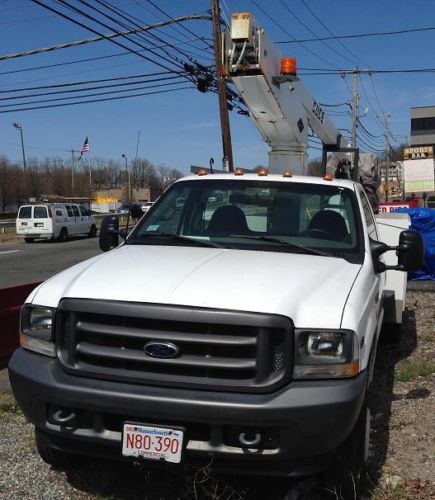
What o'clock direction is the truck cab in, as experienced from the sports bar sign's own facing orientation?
The truck cab is roughly at 12 o'clock from the sports bar sign.

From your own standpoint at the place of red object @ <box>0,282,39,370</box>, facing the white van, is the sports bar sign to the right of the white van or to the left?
right

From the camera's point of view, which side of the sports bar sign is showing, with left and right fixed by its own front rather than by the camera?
front

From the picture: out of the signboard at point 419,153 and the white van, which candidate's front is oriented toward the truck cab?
the signboard

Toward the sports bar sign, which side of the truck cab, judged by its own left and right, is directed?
back

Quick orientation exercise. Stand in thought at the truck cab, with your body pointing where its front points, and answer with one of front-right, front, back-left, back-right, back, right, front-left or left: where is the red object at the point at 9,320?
right

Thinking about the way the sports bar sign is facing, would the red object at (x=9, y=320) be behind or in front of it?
in front

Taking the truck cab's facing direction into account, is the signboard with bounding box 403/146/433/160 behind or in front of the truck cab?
behind

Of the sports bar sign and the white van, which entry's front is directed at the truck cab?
the sports bar sign

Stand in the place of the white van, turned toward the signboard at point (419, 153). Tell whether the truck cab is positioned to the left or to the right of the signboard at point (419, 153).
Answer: right

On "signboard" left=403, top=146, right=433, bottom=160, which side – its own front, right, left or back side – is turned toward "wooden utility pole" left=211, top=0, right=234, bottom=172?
front
